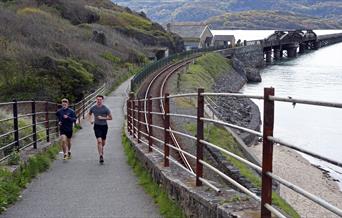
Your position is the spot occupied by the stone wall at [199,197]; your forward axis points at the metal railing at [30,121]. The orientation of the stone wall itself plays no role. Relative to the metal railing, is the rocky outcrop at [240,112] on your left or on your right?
right

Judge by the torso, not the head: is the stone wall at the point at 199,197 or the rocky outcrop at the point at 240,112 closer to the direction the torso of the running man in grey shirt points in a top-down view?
the stone wall

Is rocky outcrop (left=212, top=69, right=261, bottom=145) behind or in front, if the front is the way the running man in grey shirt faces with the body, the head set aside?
behind

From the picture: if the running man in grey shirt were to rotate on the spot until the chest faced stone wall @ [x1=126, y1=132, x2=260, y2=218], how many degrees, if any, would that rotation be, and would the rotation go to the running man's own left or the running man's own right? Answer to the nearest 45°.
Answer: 0° — they already face it

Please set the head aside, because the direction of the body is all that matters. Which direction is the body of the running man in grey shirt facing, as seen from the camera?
toward the camera

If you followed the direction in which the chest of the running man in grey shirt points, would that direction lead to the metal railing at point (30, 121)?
no
